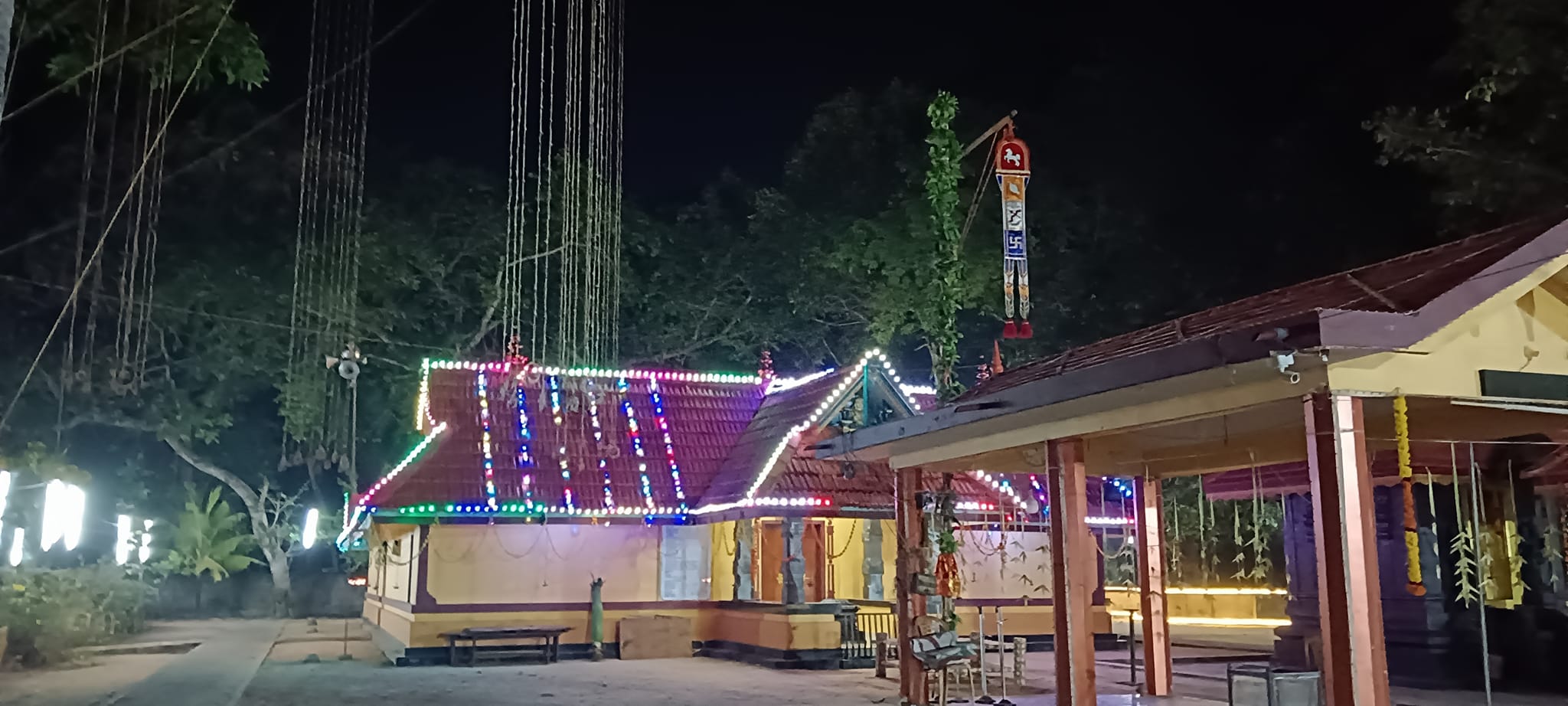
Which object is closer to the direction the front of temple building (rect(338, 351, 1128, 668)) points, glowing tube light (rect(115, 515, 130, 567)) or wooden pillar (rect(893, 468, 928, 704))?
the wooden pillar

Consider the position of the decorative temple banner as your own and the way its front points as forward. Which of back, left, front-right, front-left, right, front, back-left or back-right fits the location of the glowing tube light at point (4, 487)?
right

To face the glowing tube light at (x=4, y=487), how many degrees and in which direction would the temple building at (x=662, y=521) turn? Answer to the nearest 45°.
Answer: approximately 90° to its right

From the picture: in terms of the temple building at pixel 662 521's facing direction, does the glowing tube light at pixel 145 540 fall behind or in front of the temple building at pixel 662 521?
behind

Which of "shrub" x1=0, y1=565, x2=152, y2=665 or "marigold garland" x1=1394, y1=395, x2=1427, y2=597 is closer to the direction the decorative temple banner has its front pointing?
the marigold garland

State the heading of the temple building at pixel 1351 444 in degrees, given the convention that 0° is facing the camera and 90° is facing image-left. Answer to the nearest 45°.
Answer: approximately 315°

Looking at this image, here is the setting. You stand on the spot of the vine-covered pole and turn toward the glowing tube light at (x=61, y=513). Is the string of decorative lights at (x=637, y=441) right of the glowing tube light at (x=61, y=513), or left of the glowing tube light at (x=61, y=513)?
right

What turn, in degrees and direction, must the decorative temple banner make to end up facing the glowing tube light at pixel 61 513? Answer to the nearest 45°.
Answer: approximately 90° to its right

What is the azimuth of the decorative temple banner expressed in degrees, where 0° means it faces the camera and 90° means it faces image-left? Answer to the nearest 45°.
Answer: approximately 0°
